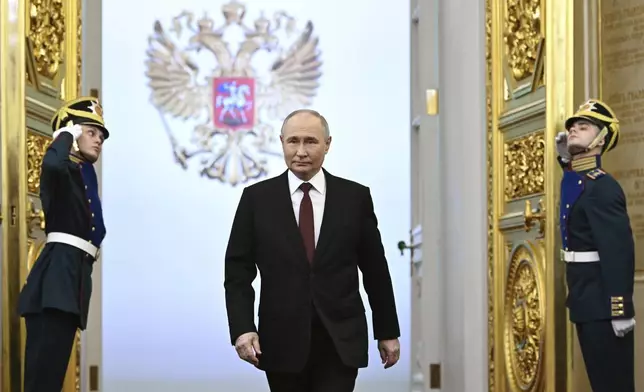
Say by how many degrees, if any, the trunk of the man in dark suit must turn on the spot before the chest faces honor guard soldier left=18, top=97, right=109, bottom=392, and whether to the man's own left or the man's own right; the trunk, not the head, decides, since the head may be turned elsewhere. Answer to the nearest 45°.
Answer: approximately 135° to the man's own right

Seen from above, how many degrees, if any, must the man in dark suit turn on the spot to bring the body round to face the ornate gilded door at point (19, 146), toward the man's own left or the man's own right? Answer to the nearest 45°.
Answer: approximately 135° to the man's own right

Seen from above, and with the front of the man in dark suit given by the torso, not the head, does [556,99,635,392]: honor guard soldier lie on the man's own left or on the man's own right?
on the man's own left

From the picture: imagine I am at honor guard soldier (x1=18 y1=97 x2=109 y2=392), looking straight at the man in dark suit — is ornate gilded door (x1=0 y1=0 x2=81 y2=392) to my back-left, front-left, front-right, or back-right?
back-left

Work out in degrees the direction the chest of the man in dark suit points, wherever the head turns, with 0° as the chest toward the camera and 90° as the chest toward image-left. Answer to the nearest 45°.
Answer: approximately 0°

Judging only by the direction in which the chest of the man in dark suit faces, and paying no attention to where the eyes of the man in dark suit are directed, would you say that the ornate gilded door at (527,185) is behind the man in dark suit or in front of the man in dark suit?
behind

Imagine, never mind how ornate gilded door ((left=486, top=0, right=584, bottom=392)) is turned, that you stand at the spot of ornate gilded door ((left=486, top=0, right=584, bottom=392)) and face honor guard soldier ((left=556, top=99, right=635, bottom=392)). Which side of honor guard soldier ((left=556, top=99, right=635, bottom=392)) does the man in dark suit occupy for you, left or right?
right
